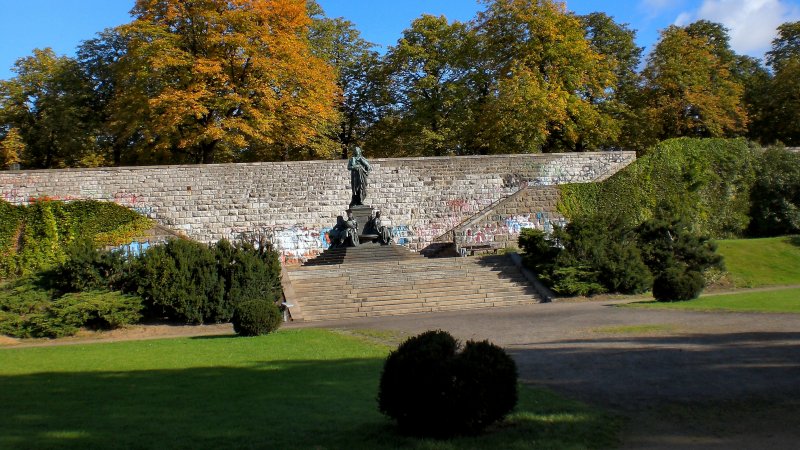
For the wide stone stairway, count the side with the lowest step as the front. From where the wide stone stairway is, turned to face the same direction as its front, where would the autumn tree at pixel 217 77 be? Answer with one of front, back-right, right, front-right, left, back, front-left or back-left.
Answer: back-right

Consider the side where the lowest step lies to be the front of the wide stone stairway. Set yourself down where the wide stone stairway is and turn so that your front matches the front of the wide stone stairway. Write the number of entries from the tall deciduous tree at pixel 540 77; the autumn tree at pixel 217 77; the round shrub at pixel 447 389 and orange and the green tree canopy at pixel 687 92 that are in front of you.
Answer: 1

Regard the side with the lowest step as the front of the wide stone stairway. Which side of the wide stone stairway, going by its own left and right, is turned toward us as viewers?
front

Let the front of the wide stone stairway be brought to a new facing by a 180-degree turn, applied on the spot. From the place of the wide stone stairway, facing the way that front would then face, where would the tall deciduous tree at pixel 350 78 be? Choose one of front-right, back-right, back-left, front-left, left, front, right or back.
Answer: front

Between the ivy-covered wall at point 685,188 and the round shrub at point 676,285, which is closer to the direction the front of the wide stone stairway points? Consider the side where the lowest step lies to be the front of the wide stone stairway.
the round shrub

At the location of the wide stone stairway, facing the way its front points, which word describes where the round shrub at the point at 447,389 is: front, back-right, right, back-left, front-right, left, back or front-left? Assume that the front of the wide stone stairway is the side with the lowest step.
front

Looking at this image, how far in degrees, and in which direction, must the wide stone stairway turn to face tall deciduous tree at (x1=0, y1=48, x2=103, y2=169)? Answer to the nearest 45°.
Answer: approximately 135° to its right

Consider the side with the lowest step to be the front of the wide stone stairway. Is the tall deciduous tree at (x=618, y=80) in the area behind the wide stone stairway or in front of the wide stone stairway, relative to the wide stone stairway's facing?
behind

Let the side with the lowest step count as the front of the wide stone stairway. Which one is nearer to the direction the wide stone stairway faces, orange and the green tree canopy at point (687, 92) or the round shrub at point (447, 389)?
the round shrub

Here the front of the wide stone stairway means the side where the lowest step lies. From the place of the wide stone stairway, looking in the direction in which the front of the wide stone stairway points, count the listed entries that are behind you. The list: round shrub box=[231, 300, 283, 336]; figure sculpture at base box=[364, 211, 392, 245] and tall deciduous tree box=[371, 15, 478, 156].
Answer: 2

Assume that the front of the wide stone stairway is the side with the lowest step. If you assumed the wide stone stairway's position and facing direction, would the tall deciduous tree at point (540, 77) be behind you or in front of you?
behind

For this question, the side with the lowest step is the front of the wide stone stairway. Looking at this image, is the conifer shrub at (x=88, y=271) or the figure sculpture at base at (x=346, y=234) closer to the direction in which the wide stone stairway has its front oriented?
the conifer shrub

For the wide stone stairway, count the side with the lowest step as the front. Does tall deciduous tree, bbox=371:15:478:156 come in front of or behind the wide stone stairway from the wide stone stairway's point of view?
behind

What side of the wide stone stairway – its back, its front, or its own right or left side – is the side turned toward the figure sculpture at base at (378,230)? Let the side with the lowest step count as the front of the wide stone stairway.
back

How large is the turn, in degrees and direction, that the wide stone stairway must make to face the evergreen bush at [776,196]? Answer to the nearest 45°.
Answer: approximately 135° to its left

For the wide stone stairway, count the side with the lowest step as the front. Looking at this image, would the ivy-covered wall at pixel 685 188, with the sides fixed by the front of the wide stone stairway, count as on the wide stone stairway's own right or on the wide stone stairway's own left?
on the wide stone stairway's own left

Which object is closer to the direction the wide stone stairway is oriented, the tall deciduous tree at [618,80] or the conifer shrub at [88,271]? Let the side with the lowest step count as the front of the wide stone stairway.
the conifer shrub
